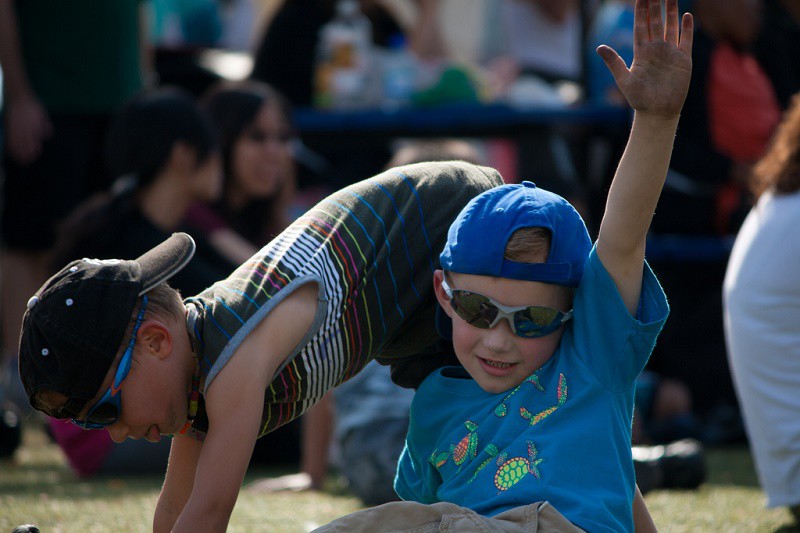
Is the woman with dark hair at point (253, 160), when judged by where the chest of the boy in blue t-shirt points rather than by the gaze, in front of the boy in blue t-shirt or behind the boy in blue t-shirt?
behind

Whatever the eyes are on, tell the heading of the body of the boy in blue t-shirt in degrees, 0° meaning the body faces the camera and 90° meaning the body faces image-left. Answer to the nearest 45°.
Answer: approximately 0°

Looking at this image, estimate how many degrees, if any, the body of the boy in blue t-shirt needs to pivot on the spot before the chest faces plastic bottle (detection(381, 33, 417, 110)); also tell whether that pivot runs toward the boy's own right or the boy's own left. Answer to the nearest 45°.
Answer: approximately 180°

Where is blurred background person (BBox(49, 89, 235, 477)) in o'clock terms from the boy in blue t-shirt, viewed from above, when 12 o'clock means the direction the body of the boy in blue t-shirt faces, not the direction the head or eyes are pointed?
The blurred background person is roughly at 5 o'clock from the boy in blue t-shirt.

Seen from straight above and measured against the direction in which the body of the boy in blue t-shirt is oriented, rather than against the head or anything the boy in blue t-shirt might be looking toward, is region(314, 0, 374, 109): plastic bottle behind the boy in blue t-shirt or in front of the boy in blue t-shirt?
behind
